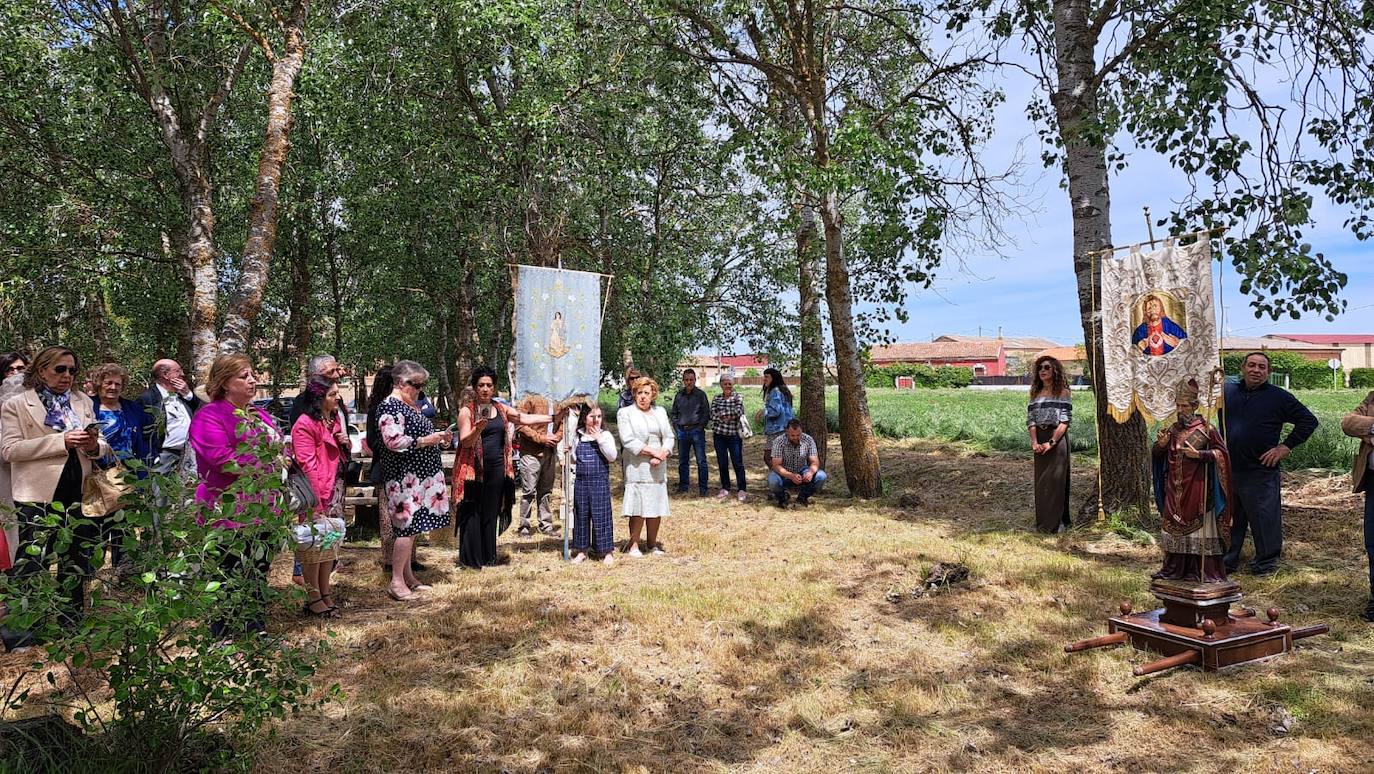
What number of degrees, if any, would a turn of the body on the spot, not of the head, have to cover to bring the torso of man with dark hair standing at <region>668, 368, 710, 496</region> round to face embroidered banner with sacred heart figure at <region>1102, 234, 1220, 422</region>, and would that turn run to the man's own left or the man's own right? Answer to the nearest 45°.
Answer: approximately 45° to the man's own left

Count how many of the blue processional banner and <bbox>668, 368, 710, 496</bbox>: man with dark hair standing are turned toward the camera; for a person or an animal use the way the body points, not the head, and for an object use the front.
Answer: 2

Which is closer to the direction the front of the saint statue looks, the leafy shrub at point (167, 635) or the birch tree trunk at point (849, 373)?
the leafy shrub

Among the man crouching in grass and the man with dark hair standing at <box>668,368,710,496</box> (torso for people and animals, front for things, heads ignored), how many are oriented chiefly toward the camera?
2

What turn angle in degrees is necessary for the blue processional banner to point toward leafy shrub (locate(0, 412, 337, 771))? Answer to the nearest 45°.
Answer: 0° — it already faces it

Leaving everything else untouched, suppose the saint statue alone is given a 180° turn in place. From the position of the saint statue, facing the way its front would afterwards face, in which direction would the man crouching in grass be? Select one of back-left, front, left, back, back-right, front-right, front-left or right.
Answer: left
